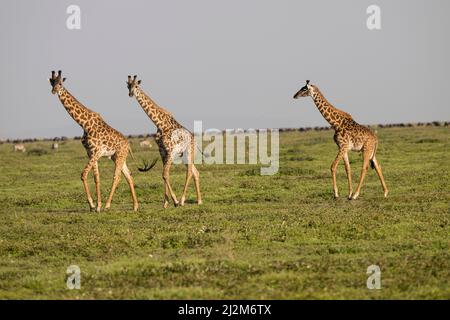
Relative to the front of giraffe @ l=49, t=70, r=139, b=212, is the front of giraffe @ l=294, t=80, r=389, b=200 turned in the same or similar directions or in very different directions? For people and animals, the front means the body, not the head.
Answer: same or similar directions

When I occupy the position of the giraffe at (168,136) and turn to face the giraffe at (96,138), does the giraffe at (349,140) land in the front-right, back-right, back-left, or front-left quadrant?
back-left

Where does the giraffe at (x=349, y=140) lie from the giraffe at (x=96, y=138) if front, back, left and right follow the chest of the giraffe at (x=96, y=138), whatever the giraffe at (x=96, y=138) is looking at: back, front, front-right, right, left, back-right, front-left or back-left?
back

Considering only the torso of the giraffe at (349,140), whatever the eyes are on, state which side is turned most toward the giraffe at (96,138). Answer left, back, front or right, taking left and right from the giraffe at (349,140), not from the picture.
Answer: front

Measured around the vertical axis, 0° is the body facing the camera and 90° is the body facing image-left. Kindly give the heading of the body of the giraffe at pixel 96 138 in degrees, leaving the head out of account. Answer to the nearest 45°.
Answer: approximately 90°

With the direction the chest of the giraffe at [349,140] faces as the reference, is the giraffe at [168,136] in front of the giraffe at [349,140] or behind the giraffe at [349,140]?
in front

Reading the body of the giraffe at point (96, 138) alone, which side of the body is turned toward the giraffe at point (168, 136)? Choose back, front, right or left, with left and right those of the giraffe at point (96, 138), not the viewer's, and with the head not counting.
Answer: back

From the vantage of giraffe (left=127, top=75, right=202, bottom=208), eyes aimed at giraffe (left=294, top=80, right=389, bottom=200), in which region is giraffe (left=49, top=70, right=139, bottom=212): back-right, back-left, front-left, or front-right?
back-right

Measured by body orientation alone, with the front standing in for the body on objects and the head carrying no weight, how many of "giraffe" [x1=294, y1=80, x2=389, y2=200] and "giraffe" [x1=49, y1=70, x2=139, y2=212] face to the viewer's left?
2

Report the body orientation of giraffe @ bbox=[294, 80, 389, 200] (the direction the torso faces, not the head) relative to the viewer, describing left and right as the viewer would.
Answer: facing to the left of the viewer
